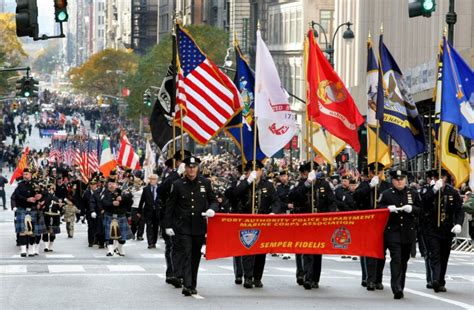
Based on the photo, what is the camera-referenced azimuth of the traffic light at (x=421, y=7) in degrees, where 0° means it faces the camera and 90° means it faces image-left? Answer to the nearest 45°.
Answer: approximately 0°

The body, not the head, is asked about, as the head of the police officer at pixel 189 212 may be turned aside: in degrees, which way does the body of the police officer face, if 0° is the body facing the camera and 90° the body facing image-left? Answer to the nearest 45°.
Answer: approximately 0°

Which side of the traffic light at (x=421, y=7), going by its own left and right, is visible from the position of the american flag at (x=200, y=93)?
right
